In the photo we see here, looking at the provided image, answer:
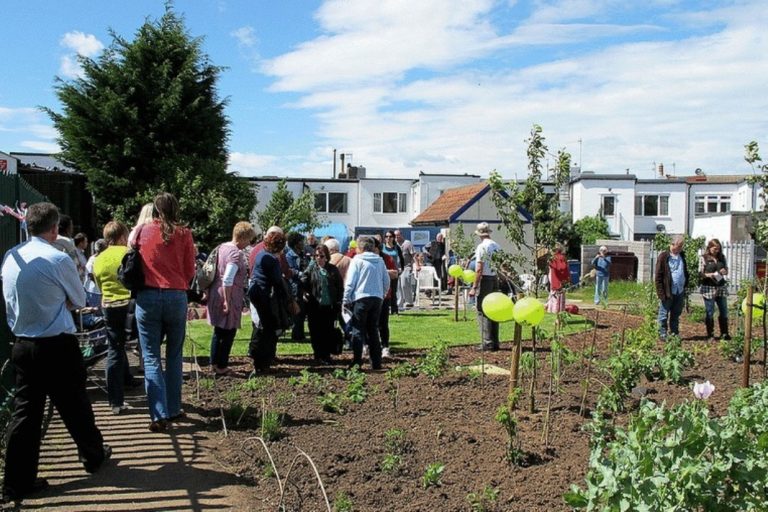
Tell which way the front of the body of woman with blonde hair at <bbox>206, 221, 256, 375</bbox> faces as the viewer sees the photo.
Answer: to the viewer's right

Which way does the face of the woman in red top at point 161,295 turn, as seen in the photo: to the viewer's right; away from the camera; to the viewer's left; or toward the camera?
away from the camera

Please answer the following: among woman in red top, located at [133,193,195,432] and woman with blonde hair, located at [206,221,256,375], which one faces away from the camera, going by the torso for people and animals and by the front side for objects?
the woman in red top

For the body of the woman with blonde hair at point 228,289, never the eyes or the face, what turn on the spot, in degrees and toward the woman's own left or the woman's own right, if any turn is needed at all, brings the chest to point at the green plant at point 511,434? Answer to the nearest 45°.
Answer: approximately 45° to the woman's own right

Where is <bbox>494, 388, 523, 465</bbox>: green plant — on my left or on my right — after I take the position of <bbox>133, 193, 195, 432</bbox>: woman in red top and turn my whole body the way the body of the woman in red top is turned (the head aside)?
on my right

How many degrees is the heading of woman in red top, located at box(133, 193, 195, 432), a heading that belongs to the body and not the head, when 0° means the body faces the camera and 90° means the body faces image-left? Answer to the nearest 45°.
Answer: approximately 180°

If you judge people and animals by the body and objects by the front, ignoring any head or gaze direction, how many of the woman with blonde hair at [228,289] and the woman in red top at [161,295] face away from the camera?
1

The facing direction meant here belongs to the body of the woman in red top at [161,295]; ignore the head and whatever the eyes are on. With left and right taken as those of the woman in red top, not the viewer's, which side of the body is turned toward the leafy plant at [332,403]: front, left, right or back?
right

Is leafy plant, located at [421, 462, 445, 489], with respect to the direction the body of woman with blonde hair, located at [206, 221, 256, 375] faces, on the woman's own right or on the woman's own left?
on the woman's own right
